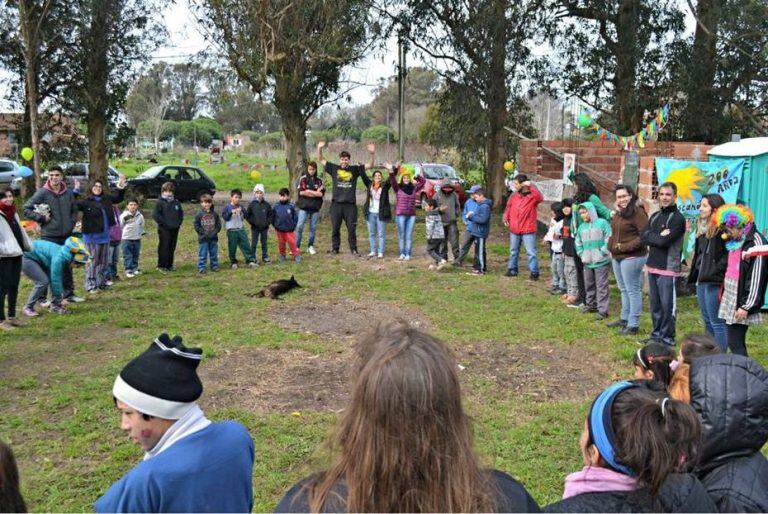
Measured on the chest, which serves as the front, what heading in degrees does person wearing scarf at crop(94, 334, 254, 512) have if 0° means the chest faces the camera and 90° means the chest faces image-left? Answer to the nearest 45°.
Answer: approximately 135°

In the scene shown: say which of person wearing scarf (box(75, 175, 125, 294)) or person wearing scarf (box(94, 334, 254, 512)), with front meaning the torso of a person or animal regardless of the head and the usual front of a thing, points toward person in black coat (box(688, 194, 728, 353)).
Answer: person wearing scarf (box(75, 175, 125, 294))

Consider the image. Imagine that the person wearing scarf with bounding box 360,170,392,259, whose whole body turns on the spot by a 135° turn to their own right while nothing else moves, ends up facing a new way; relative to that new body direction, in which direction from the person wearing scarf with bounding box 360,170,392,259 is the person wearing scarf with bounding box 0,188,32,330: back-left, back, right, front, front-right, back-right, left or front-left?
left

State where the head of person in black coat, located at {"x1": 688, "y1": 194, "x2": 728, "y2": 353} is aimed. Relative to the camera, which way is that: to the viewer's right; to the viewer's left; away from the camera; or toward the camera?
to the viewer's left

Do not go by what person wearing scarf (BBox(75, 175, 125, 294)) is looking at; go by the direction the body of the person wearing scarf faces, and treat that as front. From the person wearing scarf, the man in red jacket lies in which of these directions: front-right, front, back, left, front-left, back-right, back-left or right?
front-left

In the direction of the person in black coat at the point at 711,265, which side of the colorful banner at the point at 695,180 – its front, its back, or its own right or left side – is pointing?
front

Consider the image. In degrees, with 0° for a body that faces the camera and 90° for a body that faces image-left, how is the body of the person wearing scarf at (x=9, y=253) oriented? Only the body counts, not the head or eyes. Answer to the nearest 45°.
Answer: approximately 315°

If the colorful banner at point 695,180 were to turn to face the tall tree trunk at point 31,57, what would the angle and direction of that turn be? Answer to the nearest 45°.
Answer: approximately 90° to its right

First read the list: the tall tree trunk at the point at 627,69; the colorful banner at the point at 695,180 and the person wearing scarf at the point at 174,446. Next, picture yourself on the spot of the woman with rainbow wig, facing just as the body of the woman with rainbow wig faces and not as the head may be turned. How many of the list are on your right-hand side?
2

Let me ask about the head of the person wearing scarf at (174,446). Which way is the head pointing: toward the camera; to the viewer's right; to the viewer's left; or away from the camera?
to the viewer's left

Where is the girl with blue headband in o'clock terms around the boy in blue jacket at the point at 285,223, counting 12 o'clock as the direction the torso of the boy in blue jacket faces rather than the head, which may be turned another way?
The girl with blue headband is roughly at 12 o'clock from the boy in blue jacket.

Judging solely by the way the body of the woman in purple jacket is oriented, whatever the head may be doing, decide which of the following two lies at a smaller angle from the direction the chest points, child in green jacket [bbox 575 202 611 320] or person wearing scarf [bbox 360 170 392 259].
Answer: the child in green jacket

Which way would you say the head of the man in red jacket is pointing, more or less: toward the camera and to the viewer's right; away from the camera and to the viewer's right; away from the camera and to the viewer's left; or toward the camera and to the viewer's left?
toward the camera and to the viewer's left

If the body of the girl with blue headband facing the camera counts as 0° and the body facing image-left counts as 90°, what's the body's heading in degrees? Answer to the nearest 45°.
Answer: approximately 135°

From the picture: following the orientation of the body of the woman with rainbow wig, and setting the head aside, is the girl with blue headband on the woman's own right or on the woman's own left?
on the woman's own left
